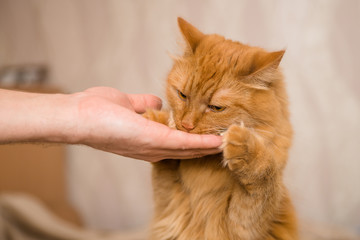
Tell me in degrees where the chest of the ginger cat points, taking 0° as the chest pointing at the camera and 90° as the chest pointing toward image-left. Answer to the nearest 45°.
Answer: approximately 45°
